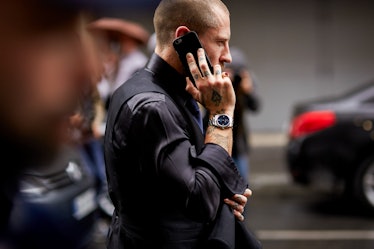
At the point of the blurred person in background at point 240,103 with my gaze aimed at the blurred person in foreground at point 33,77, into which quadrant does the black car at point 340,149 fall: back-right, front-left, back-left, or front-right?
back-left

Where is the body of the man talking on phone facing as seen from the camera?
to the viewer's right

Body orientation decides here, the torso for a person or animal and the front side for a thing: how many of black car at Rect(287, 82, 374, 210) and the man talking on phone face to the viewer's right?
2

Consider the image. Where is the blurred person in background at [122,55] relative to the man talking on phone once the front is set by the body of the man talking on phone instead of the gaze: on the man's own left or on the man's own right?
on the man's own left

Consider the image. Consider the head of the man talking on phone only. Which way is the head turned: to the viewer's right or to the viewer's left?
to the viewer's right

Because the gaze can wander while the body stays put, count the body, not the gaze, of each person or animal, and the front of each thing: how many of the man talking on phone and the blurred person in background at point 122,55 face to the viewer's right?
1

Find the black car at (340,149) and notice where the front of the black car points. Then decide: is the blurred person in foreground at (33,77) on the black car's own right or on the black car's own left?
on the black car's own right

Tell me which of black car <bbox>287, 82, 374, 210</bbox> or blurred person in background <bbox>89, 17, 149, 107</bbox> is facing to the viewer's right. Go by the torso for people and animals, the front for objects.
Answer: the black car

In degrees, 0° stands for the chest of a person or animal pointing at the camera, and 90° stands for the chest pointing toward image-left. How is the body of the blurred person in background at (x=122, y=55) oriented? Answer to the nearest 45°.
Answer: approximately 45°

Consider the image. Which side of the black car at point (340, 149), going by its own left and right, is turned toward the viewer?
right
